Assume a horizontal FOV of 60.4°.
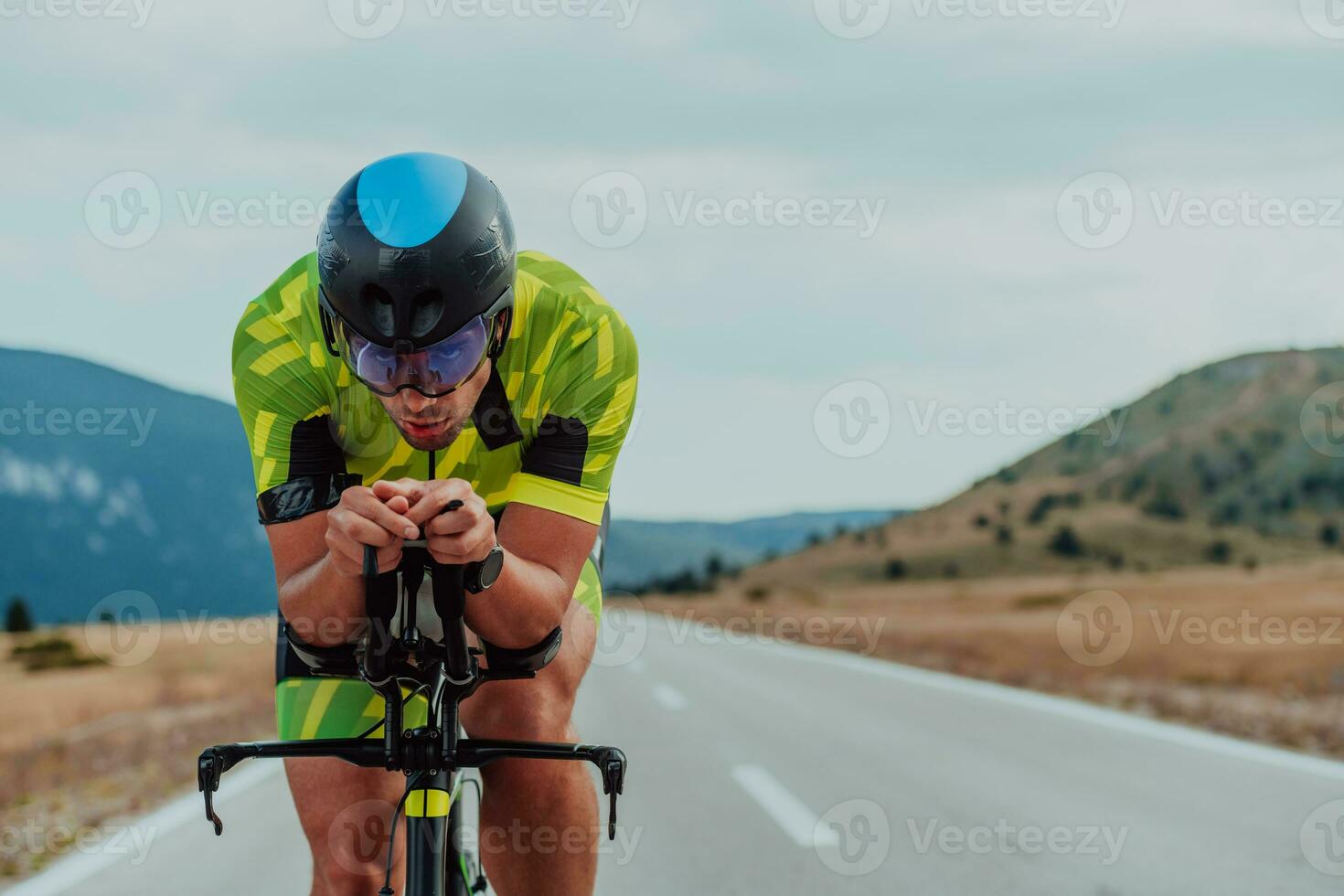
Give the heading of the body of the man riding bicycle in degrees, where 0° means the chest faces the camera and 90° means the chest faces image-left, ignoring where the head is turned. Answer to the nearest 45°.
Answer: approximately 0°

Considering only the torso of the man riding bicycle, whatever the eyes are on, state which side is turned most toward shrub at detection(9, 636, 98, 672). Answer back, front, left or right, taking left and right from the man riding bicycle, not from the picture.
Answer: back
